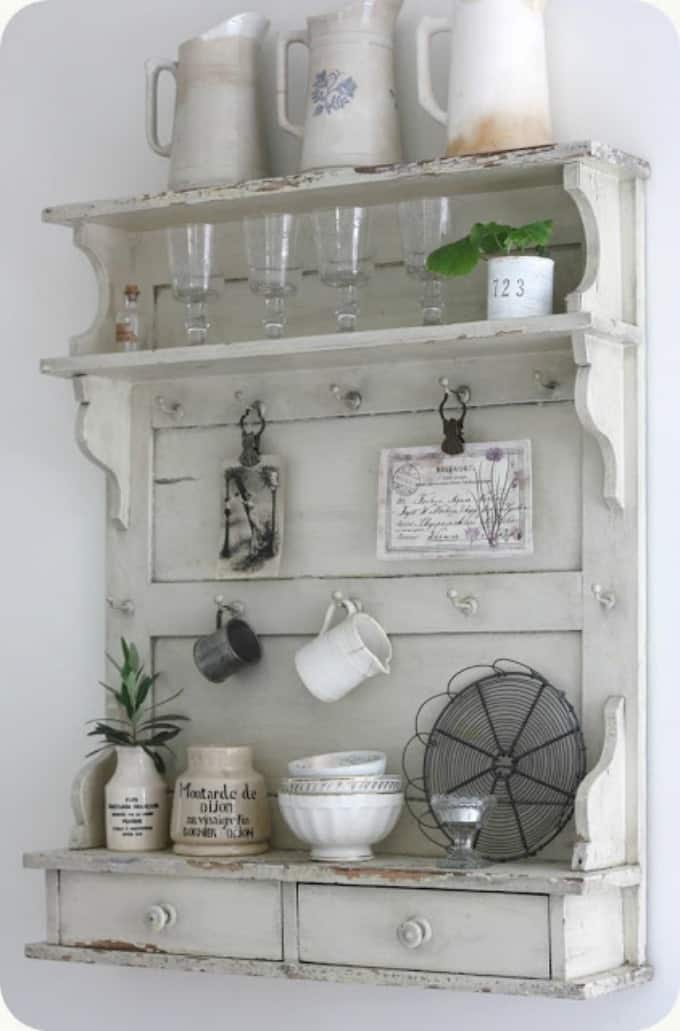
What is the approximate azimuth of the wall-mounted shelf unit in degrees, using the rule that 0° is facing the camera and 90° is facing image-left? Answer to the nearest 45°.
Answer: approximately 45°
